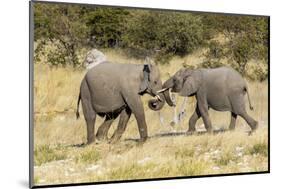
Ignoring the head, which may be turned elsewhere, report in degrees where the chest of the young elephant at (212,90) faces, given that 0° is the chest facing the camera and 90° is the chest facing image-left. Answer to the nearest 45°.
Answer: approximately 90°

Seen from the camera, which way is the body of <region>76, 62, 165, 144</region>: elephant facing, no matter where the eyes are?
to the viewer's right

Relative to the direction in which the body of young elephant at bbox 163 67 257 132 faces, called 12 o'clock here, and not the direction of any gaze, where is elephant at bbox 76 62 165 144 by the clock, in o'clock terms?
The elephant is roughly at 11 o'clock from the young elephant.

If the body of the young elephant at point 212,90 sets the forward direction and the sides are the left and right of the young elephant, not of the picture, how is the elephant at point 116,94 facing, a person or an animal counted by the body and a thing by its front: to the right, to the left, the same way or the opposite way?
the opposite way

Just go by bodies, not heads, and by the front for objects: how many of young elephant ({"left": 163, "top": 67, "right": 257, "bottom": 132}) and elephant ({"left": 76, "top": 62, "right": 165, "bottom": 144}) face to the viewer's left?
1

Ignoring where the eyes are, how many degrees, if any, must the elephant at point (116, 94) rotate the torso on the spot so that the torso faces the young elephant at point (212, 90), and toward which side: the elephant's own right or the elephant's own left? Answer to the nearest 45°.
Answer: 0° — it already faces it
